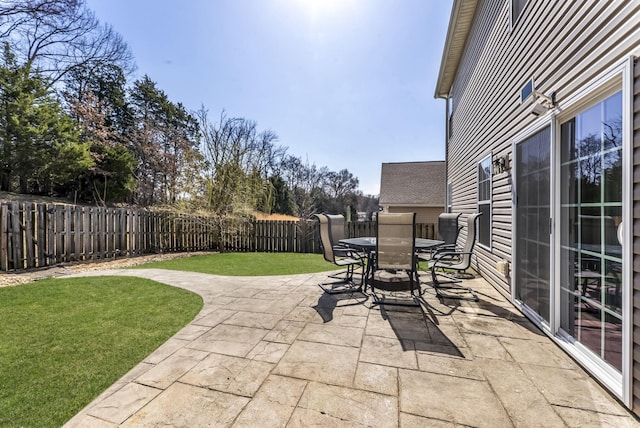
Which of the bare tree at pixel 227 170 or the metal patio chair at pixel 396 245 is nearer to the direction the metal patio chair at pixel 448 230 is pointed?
the metal patio chair

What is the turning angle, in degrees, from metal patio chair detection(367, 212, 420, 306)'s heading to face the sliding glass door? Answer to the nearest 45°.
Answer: approximately 135° to its right

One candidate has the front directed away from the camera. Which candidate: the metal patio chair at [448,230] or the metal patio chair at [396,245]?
the metal patio chair at [396,245]

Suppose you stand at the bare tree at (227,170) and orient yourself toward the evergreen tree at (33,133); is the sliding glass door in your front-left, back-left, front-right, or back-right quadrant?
back-left

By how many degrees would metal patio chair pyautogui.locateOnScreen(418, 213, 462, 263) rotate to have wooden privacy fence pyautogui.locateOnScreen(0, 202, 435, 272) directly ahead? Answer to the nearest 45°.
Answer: approximately 45° to its right

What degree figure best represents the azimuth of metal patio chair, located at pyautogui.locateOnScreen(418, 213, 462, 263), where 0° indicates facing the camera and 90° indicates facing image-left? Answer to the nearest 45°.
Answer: approximately 45°

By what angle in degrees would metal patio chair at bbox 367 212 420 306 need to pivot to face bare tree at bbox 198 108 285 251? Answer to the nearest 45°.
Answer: approximately 45° to its left

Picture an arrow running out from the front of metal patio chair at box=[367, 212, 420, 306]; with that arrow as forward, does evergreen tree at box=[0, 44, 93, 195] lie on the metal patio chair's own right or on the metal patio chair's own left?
on the metal patio chair's own left

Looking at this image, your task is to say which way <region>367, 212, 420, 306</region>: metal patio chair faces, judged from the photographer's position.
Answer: facing away from the viewer

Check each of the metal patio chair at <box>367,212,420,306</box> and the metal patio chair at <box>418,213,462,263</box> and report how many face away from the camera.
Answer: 1

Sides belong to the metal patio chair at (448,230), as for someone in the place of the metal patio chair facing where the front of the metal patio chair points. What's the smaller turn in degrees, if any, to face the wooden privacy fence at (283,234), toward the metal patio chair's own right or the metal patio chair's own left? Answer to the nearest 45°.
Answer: approximately 90° to the metal patio chair's own right
